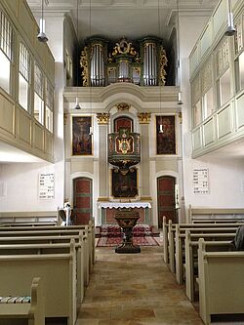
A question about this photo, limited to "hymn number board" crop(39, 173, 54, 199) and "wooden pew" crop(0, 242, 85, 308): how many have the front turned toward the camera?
1

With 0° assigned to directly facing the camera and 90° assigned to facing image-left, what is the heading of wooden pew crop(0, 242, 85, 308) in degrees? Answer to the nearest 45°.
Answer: approximately 180°

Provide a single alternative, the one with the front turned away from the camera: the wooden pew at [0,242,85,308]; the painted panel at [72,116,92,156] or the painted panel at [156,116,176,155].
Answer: the wooden pew

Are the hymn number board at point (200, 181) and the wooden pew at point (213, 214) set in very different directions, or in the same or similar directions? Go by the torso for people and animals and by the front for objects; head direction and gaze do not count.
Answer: very different directions

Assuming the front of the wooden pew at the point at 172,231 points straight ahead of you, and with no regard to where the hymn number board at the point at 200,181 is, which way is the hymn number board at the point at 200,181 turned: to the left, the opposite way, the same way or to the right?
the opposite way

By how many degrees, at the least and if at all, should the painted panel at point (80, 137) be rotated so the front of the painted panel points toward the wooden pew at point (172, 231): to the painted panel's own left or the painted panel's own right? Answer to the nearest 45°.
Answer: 0° — it already faces it

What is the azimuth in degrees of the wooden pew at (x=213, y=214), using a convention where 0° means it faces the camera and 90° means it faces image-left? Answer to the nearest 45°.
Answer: approximately 180°

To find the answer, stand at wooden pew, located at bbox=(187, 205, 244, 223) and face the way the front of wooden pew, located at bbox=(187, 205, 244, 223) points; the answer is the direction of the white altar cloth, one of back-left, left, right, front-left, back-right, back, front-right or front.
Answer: left

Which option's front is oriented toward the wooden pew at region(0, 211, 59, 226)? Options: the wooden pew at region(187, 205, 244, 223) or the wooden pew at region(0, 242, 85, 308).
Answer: the wooden pew at region(0, 242, 85, 308)

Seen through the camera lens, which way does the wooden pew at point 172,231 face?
facing away from the viewer
